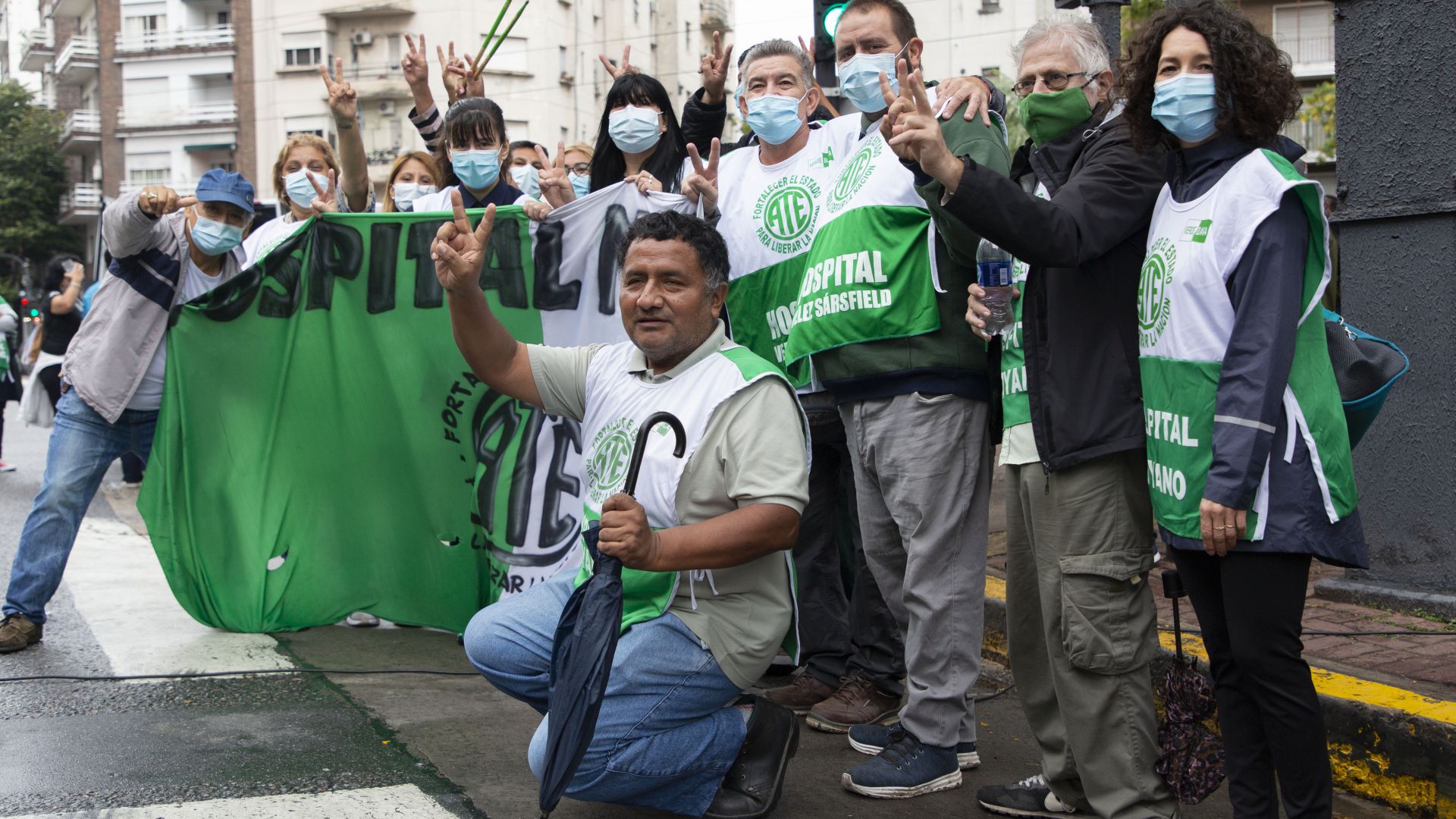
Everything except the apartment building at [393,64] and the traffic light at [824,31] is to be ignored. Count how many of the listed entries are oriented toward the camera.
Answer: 2

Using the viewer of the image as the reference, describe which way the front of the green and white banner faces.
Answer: facing the viewer

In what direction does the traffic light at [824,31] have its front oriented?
toward the camera

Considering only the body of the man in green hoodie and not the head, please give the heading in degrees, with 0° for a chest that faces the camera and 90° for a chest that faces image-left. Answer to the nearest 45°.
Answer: approximately 45°

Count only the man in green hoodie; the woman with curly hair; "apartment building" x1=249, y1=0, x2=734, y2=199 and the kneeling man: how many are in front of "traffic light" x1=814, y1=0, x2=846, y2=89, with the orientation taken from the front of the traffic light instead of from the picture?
3

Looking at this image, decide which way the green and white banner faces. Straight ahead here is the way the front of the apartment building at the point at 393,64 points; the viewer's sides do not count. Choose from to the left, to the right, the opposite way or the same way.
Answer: the same way

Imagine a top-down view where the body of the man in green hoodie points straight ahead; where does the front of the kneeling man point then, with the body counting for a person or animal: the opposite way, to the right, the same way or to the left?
the same way

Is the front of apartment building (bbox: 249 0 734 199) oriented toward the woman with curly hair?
yes

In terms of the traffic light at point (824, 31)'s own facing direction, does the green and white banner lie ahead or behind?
ahead

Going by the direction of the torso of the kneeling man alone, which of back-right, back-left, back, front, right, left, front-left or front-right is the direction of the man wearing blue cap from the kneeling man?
right

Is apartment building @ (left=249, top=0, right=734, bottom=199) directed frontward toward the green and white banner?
yes

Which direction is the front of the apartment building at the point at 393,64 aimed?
toward the camera

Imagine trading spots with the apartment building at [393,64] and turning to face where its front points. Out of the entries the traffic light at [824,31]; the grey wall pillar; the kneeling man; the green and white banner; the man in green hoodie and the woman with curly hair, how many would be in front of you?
6

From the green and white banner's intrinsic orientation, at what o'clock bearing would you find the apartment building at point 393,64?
The apartment building is roughly at 6 o'clock from the green and white banner.

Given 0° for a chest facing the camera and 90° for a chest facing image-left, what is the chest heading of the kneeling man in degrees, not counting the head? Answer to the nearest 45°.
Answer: approximately 45°
